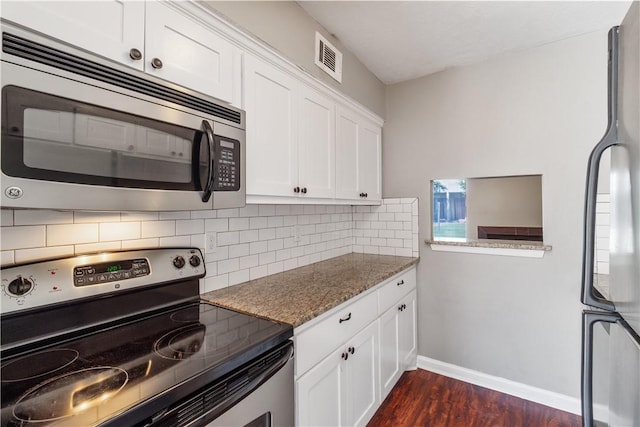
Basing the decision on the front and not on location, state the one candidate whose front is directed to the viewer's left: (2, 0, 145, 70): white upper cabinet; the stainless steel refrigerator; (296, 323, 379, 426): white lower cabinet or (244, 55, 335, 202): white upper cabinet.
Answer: the stainless steel refrigerator

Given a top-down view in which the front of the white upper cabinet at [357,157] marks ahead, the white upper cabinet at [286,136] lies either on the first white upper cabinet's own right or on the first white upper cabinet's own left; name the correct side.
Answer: on the first white upper cabinet's own right

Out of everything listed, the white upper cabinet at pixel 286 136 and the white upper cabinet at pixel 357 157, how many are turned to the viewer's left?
0

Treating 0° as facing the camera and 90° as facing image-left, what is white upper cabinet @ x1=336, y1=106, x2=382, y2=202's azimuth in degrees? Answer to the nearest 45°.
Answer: approximately 315°

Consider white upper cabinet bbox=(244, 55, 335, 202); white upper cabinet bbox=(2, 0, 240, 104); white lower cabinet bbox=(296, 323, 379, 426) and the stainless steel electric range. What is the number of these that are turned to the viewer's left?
0

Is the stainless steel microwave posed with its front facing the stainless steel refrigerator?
yes

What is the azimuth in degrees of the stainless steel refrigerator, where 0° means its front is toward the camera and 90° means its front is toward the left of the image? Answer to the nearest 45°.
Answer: approximately 90°

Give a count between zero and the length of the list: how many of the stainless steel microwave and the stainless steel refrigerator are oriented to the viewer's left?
1

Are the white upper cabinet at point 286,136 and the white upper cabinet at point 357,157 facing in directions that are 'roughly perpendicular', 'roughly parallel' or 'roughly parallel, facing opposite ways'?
roughly parallel

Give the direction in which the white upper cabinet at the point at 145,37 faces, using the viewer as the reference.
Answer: facing the viewer and to the right of the viewer

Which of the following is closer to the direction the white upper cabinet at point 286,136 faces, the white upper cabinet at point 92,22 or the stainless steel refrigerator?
the stainless steel refrigerator

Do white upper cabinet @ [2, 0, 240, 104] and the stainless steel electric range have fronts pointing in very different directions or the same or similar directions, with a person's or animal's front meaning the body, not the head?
same or similar directions

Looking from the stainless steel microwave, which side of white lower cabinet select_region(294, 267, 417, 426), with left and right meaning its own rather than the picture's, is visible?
right

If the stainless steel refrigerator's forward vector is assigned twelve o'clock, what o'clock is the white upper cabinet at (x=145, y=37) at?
The white upper cabinet is roughly at 11 o'clock from the stainless steel refrigerator.

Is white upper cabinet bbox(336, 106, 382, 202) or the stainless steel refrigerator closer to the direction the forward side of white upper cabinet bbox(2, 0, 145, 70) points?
the stainless steel refrigerator
